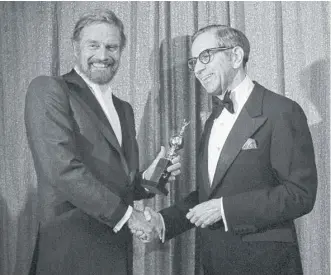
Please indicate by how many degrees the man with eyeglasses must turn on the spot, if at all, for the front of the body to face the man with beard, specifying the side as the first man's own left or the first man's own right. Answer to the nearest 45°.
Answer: approximately 45° to the first man's own right

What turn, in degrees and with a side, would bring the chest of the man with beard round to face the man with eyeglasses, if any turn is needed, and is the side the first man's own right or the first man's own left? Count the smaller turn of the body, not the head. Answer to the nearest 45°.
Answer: approximately 45° to the first man's own left

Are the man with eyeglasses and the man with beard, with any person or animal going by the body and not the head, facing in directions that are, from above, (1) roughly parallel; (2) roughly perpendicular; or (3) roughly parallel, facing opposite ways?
roughly perpendicular

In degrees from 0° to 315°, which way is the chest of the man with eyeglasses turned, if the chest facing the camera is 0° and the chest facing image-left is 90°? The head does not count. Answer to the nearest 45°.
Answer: approximately 45°
